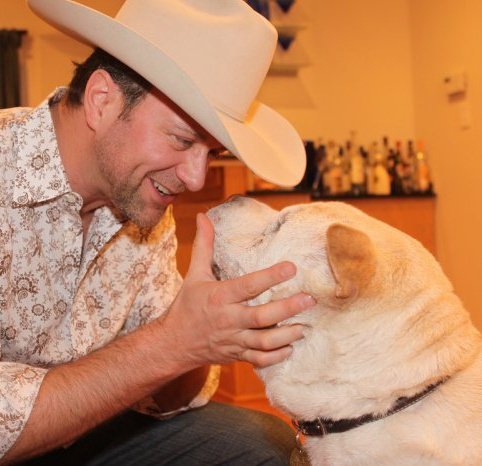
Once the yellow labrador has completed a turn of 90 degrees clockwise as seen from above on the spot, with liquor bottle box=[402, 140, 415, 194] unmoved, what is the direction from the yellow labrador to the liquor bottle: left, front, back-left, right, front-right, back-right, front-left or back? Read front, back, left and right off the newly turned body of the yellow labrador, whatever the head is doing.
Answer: front

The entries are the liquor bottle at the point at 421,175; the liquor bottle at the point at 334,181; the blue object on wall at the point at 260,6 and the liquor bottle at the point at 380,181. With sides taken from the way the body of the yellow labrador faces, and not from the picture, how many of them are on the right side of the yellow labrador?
4

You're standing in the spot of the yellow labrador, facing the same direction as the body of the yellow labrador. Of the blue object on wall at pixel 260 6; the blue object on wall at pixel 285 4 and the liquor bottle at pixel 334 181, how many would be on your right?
3

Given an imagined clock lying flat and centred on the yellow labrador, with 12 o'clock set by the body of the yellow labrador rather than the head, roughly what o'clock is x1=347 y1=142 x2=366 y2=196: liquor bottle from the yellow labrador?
The liquor bottle is roughly at 3 o'clock from the yellow labrador.

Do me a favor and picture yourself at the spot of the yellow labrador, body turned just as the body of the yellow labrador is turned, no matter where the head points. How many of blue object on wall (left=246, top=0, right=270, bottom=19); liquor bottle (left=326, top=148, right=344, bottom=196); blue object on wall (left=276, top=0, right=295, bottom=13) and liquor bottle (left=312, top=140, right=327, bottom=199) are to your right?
4

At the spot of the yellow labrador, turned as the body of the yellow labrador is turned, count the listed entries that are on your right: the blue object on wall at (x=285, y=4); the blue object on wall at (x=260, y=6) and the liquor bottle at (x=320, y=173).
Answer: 3

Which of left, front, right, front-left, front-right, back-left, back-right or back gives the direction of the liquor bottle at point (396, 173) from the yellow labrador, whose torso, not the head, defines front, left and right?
right

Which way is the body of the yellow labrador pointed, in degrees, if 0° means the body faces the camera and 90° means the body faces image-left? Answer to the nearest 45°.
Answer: approximately 90°

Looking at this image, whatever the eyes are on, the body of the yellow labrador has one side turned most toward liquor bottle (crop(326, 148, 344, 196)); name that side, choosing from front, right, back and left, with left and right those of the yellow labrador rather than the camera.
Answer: right

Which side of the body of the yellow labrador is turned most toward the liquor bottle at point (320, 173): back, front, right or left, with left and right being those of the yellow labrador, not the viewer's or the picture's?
right

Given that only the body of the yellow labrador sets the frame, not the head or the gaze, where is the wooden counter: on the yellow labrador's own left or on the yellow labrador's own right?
on the yellow labrador's own right

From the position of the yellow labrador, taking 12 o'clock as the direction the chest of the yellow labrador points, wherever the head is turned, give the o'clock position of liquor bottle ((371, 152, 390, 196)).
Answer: The liquor bottle is roughly at 3 o'clock from the yellow labrador.
